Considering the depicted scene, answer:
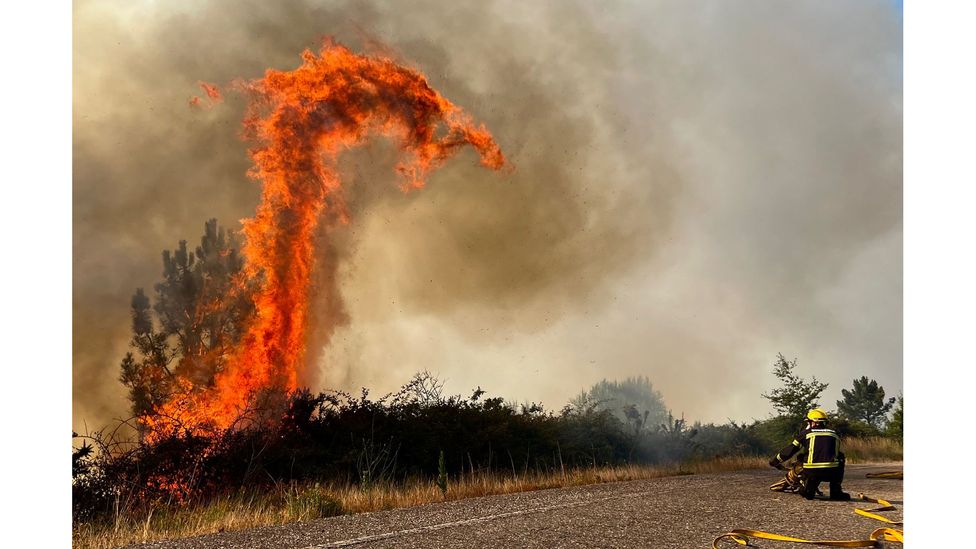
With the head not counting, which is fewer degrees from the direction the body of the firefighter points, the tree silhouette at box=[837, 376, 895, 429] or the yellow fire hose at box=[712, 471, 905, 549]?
the tree silhouette

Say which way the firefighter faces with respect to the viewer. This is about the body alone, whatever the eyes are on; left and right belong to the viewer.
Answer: facing away from the viewer and to the left of the viewer

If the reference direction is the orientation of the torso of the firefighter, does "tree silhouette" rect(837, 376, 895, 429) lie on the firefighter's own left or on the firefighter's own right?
on the firefighter's own right
